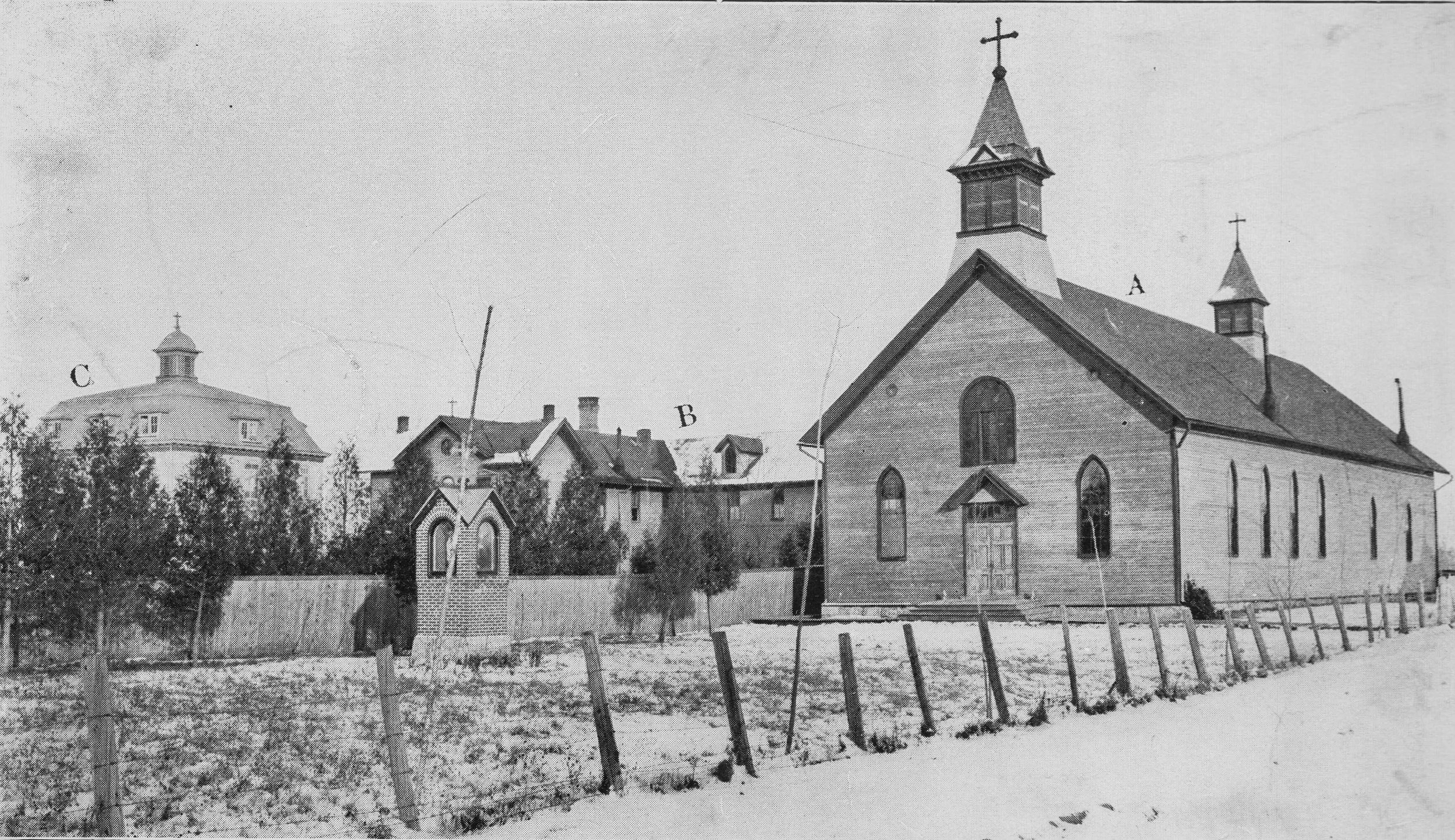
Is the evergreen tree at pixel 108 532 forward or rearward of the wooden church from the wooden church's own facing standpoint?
forward

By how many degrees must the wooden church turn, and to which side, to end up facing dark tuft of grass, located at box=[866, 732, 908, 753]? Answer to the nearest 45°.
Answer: approximately 45° to its left

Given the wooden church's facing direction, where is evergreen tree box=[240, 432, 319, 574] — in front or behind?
in front

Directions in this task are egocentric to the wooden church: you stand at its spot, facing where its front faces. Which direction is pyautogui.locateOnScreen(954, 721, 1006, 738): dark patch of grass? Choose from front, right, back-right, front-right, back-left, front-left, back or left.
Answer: front-left

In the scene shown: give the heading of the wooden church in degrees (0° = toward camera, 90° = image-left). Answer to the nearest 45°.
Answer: approximately 45°
